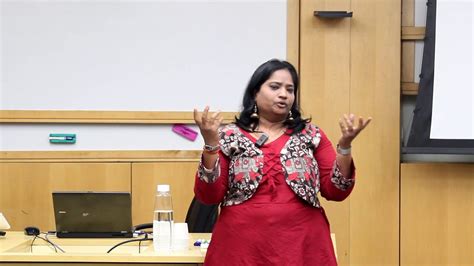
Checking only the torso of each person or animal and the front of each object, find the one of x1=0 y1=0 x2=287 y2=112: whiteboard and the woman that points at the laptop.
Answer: the whiteboard

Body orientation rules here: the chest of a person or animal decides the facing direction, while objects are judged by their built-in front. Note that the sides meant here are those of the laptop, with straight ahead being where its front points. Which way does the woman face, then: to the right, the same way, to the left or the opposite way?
the opposite way

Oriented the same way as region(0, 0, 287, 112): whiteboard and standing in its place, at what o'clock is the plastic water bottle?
The plastic water bottle is roughly at 12 o'clock from the whiteboard.

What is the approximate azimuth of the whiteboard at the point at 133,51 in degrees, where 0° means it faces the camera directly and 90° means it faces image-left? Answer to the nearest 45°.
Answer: approximately 0°

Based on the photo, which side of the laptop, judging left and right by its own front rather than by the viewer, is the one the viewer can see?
back

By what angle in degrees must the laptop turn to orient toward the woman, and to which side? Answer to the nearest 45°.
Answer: approximately 135° to its right

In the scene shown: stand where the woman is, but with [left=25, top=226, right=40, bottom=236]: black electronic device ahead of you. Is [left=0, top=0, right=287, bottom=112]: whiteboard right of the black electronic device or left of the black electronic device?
right

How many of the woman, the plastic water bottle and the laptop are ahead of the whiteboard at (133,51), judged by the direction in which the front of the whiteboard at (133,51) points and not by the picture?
3

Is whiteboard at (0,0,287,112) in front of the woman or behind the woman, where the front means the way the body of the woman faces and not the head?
behind

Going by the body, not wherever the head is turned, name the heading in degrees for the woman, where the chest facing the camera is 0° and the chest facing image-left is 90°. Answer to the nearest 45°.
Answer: approximately 0°

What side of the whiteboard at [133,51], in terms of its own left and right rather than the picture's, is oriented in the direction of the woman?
front
